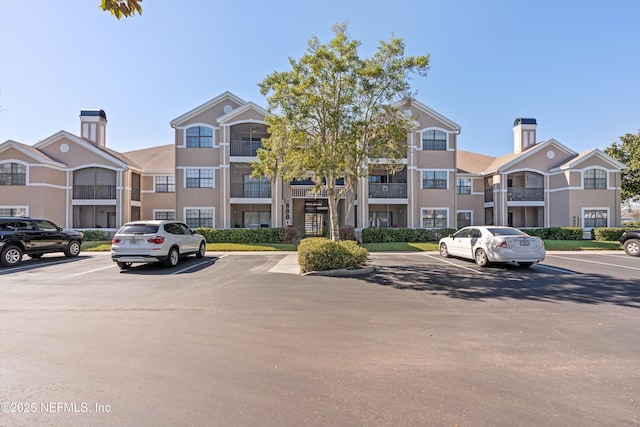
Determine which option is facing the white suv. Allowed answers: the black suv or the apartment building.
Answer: the apartment building

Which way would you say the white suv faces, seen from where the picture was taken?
facing away from the viewer and to the right of the viewer

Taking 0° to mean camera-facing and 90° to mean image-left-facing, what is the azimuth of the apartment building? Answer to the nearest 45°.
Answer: approximately 0°

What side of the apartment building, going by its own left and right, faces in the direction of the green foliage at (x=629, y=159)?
left

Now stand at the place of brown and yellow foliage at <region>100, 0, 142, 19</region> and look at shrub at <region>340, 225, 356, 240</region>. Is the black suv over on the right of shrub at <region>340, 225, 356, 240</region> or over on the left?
left

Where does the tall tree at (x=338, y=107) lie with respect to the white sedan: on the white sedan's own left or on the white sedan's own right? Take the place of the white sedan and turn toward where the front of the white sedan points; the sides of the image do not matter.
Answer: on the white sedan's own left

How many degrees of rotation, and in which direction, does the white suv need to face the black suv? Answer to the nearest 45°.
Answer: approximately 90° to its left

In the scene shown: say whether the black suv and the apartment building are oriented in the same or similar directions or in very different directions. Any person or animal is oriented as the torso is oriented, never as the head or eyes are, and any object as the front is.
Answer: very different directions

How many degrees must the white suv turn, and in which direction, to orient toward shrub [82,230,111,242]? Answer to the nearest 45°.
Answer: approximately 45° to its left

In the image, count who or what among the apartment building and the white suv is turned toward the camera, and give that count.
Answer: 1

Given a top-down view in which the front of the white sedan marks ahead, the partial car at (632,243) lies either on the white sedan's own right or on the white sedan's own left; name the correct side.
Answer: on the white sedan's own right
